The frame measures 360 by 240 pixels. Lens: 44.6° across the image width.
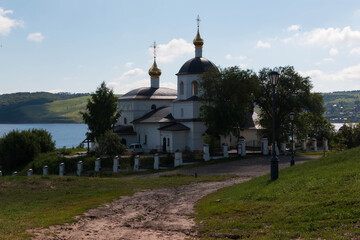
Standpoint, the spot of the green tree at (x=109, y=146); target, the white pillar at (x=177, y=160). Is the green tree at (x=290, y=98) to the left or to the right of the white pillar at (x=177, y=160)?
left

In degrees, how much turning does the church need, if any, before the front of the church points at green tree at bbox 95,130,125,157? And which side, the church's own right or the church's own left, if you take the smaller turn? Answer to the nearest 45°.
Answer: approximately 90° to the church's own right

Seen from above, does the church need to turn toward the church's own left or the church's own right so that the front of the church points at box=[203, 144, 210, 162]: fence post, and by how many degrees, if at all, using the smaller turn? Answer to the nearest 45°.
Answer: approximately 45° to the church's own right

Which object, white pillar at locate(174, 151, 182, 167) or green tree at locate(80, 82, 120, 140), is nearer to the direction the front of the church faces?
the white pillar

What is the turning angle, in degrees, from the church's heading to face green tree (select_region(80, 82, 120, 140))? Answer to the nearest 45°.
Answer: approximately 135° to its right

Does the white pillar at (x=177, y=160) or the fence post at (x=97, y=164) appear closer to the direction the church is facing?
the white pillar

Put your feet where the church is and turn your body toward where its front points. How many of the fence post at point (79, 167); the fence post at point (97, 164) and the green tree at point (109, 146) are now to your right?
3

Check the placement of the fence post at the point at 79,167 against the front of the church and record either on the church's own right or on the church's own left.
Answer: on the church's own right

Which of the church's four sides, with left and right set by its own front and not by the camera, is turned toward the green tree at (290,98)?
left

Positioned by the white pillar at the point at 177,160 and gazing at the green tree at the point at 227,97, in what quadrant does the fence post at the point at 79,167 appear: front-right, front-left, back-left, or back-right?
back-left

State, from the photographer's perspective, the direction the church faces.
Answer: facing the viewer and to the right of the viewer
